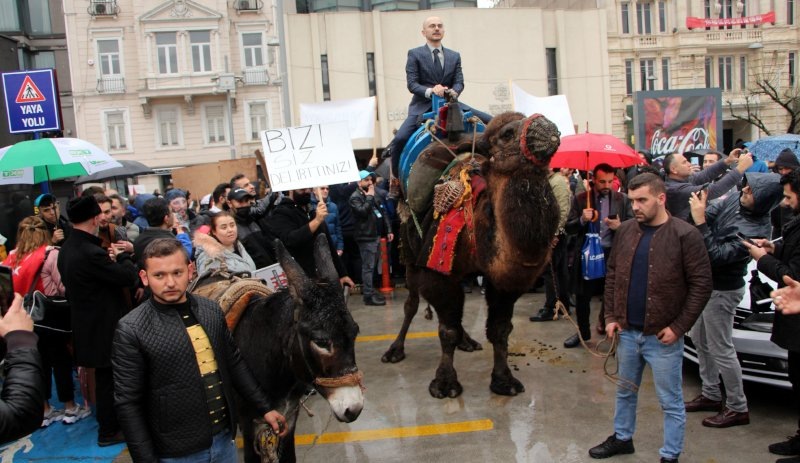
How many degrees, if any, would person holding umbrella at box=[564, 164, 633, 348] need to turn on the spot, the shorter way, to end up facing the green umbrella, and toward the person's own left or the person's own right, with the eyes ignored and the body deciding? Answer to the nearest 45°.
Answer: approximately 90° to the person's own right

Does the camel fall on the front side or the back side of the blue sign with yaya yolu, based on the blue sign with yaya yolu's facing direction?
on the front side

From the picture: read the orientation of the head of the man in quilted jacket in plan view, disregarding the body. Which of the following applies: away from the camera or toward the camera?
toward the camera

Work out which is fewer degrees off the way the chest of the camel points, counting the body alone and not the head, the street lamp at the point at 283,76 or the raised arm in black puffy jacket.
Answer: the raised arm in black puffy jacket

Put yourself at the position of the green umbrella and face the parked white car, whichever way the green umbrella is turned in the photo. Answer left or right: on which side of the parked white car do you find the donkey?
right

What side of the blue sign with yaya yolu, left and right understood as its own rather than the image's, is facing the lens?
front

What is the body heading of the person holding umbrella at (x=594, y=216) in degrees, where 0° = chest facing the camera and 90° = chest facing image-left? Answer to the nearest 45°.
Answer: approximately 0°

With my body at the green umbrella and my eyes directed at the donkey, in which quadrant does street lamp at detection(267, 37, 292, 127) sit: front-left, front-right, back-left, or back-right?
back-left

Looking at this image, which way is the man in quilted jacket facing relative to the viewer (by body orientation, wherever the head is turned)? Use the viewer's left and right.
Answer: facing the viewer and to the right of the viewer

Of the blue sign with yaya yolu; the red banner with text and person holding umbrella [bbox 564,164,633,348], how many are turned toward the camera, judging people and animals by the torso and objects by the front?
3
